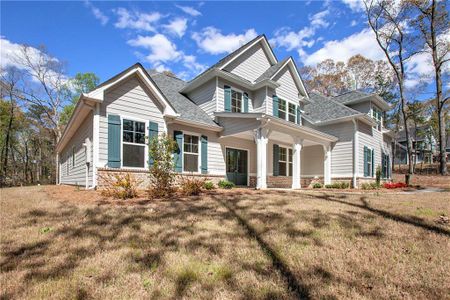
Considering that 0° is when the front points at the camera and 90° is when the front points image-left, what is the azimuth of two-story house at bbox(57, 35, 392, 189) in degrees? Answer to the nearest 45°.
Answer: approximately 315°

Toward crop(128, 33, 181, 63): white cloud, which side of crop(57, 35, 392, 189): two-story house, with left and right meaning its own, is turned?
back
